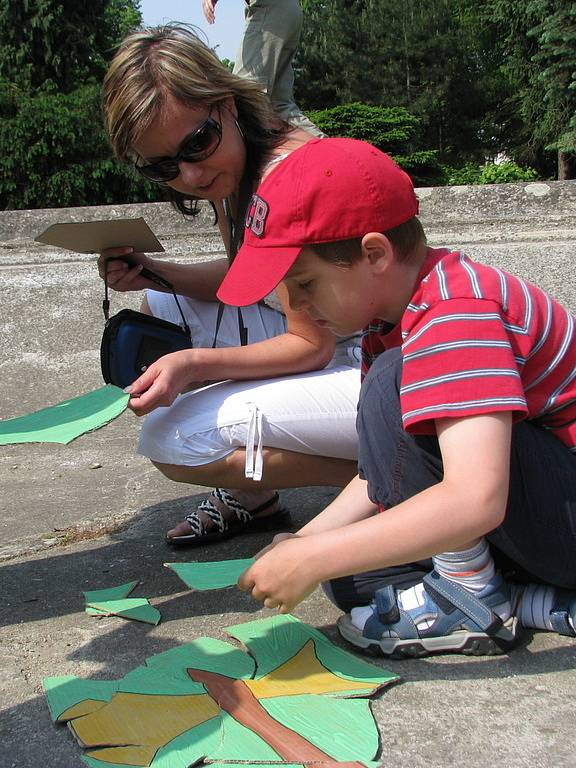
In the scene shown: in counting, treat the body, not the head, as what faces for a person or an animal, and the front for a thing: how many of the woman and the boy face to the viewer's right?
0

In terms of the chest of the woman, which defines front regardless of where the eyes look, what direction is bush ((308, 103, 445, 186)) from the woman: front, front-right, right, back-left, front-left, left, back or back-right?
back-right

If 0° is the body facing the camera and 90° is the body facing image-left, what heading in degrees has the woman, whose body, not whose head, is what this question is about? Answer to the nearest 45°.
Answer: approximately 45°

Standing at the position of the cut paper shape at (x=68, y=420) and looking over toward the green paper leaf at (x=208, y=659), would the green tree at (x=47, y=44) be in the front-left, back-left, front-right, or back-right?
back-left

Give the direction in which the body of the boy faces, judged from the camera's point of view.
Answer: to the viewer's left

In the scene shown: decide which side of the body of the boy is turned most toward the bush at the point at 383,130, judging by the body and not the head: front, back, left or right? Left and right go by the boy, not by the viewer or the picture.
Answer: right
